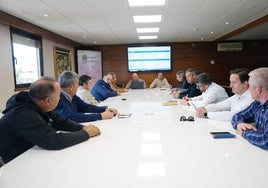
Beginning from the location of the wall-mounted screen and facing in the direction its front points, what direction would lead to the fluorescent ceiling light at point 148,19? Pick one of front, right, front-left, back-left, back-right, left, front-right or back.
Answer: front

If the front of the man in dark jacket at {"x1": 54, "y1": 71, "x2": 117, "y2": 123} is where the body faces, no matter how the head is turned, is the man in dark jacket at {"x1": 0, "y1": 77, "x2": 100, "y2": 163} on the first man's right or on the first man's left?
on the first man's right

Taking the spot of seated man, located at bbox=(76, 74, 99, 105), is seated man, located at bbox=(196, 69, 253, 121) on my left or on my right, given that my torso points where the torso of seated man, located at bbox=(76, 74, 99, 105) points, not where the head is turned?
on my right

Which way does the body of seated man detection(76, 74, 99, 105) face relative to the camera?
to the viewer's right

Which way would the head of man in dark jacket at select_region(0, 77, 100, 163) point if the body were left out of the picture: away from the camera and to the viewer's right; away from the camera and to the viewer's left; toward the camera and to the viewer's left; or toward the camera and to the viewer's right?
away from the camera and to the viewer's right

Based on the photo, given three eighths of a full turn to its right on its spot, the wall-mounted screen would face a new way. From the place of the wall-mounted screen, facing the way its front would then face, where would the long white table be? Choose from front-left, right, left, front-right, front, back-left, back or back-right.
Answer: back-left

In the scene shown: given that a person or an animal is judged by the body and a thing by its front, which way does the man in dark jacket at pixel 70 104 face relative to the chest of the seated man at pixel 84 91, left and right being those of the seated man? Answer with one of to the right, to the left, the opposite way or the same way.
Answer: the same way

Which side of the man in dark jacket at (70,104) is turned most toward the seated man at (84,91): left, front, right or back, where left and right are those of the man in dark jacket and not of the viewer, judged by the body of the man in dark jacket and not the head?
left

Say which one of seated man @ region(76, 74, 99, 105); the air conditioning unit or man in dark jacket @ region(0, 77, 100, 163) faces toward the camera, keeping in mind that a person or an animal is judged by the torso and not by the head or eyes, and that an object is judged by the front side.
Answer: the air conditioning unit

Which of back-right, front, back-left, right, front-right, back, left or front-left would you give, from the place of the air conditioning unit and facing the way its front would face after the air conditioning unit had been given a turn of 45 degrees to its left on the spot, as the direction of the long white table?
front-right

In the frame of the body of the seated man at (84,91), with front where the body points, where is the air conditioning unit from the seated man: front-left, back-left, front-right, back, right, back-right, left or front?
front-left

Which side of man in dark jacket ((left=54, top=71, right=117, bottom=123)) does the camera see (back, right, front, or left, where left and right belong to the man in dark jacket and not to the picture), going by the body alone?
right

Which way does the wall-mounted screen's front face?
toward the camera

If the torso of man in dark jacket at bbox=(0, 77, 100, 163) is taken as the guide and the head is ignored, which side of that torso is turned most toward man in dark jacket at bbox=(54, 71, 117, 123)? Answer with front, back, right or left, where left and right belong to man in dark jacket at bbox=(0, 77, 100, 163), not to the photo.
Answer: left

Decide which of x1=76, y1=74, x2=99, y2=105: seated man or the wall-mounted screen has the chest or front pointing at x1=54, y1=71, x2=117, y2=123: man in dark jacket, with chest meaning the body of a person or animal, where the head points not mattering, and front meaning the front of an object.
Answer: the wall-mounted screen

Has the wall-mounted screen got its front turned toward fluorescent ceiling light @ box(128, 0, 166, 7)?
yes

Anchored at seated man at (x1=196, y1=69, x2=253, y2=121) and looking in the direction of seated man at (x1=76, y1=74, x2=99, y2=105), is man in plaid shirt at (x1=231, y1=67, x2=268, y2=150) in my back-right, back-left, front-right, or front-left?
back-left

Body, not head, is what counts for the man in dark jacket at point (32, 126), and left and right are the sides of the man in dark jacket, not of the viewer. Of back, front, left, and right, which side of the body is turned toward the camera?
right

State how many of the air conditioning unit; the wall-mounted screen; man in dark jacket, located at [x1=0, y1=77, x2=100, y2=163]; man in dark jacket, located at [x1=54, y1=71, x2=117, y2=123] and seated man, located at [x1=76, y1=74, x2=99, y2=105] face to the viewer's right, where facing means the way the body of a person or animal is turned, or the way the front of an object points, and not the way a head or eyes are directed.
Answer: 3

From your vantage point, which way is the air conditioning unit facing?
toward the camera
